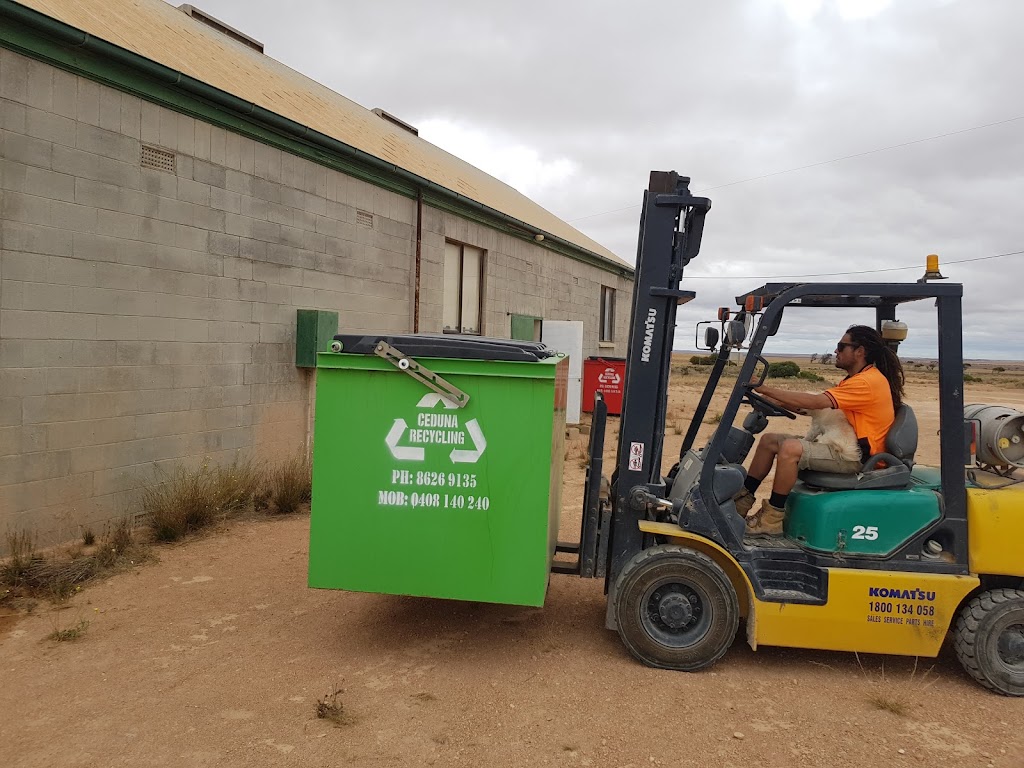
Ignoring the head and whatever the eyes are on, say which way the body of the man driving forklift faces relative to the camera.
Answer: to the viewer's left

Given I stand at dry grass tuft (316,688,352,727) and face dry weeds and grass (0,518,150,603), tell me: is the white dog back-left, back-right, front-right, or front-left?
back-right

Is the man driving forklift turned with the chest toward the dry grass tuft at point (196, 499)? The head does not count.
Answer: yes

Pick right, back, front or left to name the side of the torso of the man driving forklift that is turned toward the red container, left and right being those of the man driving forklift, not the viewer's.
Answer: right

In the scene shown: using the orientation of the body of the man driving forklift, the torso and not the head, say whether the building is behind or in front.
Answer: in front

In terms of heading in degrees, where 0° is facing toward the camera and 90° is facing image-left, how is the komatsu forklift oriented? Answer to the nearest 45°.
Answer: approximately 90°

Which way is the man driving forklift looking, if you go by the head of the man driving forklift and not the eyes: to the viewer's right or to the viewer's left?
to the viewer's left

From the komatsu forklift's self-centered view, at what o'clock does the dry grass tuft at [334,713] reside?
The dry grass tuft is roughly at 11 o'clock from the komatsu forklift.

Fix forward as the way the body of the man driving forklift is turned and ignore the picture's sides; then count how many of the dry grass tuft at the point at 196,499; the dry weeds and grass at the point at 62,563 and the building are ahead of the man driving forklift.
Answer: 3
